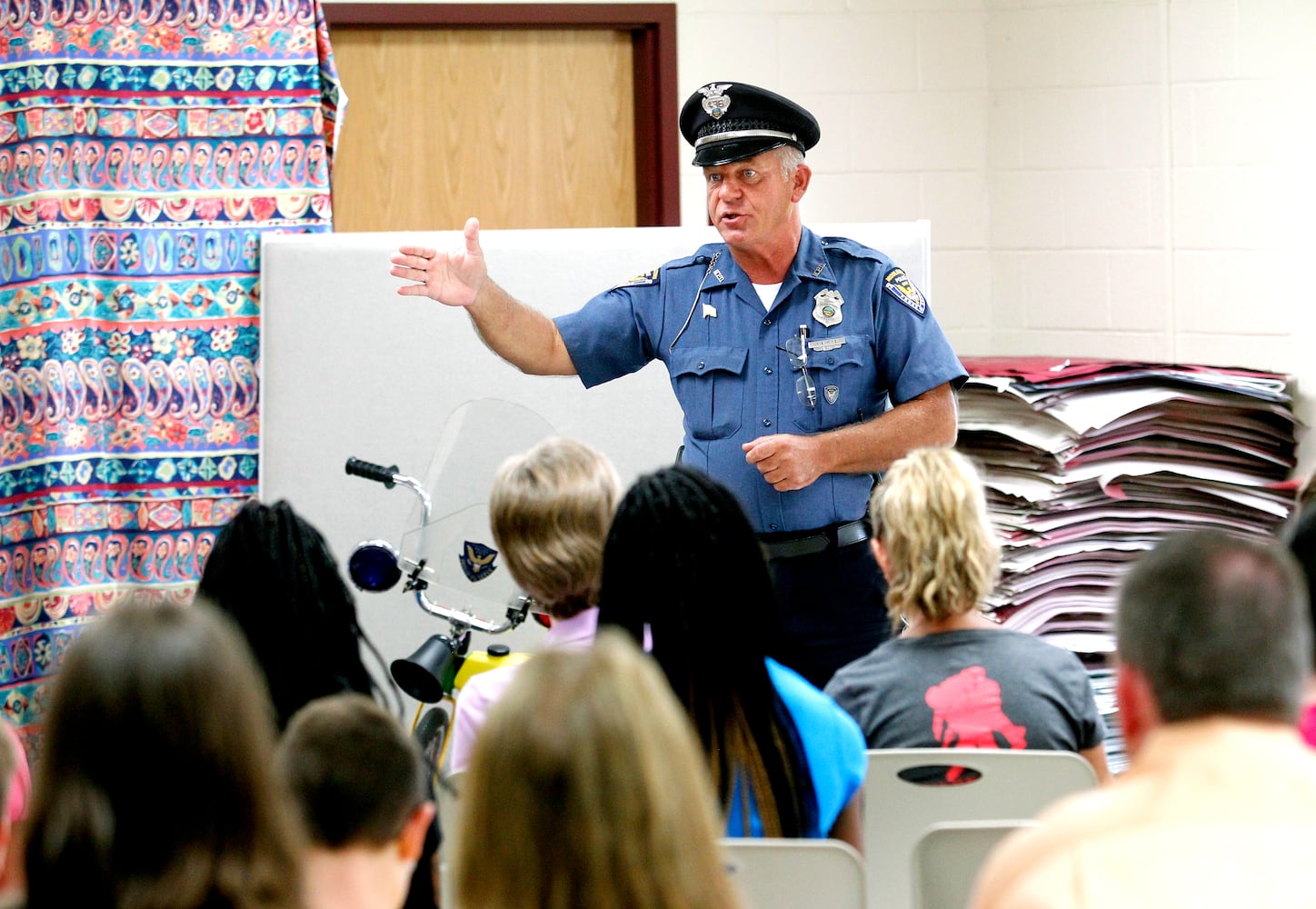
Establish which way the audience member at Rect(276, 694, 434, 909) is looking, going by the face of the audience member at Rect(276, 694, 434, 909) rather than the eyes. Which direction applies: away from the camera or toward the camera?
away from the camera

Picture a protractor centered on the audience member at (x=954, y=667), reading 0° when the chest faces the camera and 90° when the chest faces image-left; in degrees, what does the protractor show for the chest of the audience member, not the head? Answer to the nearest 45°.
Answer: approximately 180°

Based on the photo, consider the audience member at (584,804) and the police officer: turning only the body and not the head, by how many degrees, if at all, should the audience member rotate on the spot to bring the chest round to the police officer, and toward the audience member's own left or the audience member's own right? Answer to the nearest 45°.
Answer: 0° — they already face them

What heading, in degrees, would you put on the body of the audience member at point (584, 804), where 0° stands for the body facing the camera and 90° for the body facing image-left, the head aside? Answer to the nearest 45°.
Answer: approximately 180°

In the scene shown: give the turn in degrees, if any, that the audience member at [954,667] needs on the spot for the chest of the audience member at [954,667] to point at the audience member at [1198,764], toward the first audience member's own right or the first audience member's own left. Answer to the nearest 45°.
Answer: approximately 180°

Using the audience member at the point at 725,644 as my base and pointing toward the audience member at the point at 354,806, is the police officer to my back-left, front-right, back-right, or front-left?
back-right
